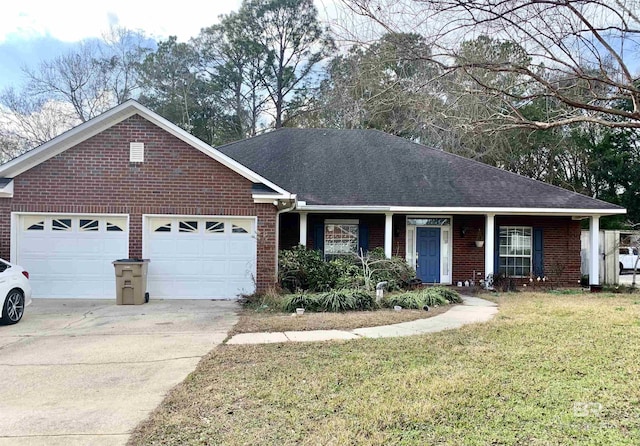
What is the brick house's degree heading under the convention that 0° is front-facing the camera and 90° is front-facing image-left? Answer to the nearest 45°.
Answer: approximately 0°

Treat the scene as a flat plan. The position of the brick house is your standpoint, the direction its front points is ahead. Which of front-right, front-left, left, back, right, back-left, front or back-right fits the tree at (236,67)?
back

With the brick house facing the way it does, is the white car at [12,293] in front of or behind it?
in front

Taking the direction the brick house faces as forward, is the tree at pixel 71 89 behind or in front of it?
behind

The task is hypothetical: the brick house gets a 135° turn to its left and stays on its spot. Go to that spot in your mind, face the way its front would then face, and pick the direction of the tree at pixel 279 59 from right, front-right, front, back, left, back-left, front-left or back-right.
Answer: front-left

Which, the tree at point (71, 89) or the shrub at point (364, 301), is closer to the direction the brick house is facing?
the shrub

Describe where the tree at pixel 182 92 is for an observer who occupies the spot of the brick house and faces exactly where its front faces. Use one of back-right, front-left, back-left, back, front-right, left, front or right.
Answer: back
